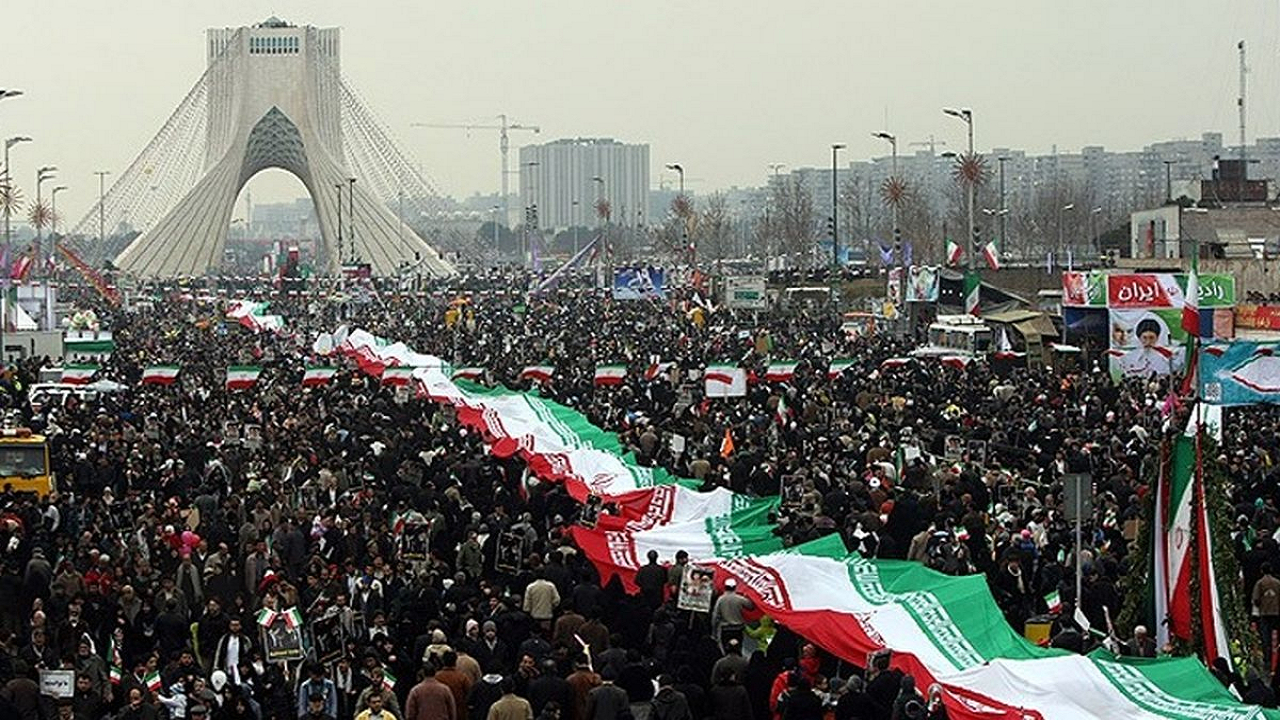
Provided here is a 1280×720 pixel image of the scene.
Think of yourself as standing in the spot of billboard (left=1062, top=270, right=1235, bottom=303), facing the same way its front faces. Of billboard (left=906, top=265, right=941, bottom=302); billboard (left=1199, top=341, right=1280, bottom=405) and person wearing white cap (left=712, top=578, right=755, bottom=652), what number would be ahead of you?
2

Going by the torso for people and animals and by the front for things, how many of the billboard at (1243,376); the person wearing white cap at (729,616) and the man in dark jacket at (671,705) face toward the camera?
1

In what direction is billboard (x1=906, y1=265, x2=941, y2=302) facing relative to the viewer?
toward the camera

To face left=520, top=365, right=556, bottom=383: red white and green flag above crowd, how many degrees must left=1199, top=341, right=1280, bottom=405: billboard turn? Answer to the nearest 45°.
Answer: approximately 135° to its right

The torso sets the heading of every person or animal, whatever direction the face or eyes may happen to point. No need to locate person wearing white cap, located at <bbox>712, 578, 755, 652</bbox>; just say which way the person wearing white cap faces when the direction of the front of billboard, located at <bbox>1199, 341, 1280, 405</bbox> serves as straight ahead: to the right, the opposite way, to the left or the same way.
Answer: the opposite way

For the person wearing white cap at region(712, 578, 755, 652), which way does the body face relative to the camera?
away from the camera

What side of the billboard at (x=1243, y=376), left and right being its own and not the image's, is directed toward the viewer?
front

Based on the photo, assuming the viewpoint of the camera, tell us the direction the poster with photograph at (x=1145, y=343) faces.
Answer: facing the viewer

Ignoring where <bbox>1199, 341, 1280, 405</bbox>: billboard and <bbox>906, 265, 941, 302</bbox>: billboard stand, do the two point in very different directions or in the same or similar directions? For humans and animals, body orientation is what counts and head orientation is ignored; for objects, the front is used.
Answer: same or similar directions

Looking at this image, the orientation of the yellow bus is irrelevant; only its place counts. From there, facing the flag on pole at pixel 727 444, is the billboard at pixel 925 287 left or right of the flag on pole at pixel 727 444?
left

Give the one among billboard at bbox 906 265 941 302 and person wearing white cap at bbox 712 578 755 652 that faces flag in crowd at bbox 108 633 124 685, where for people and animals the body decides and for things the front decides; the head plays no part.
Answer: the billboard

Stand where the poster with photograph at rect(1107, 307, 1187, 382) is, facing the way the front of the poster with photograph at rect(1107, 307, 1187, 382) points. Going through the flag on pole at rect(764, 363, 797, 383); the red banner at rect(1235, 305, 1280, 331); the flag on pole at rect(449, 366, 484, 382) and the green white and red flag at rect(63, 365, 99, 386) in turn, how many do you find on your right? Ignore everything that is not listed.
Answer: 3

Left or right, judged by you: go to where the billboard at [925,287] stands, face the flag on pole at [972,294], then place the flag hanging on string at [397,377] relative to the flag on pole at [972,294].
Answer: right

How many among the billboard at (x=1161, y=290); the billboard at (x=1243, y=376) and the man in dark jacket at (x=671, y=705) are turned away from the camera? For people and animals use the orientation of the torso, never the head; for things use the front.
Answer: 1

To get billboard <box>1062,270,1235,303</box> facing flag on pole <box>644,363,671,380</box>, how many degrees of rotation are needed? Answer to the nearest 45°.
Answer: approximately 90° to its right

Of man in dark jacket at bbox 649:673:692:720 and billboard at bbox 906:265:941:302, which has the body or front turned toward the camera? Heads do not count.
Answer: the billboard

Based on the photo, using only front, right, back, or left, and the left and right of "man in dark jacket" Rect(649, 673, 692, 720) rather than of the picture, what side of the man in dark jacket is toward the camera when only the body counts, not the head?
back

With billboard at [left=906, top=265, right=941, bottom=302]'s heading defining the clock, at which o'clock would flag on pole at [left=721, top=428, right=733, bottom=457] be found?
The flag on pole is roughly at 12 o'clock from the billboard.
